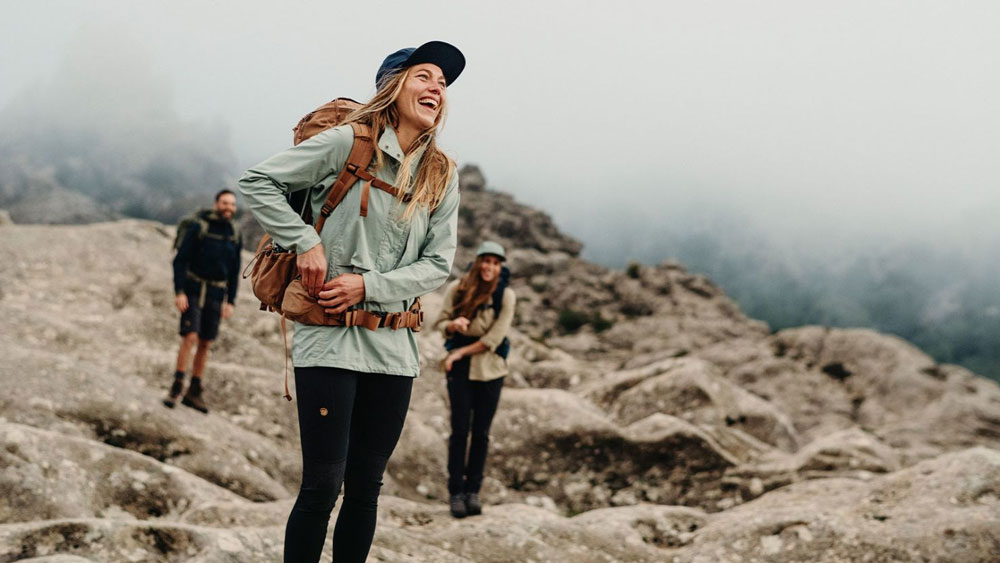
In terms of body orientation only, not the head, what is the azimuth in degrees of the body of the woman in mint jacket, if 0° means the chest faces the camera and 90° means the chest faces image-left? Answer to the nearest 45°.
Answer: approximately 315°

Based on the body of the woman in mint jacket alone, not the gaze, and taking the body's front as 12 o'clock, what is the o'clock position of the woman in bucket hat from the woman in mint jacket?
The woman in bucket hat is roughly at 8 o'clock from the woman in mint jacket.
